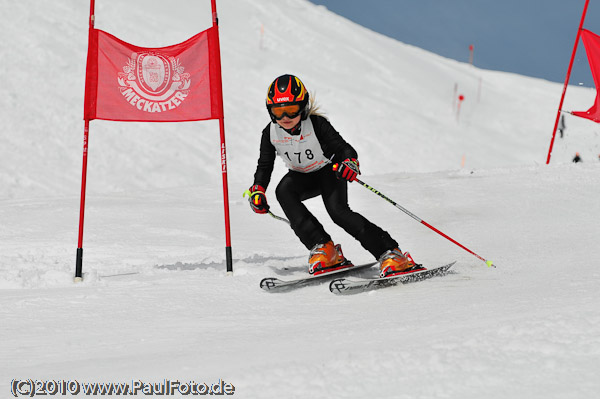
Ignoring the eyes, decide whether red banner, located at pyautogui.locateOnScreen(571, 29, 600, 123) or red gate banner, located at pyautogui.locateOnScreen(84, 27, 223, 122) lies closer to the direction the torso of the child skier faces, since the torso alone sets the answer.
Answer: the red gate banner

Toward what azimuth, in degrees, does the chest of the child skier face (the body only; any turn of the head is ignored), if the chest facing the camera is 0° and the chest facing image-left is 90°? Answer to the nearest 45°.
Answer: approximately 45°

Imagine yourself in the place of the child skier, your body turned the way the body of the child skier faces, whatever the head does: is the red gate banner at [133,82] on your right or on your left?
on your right

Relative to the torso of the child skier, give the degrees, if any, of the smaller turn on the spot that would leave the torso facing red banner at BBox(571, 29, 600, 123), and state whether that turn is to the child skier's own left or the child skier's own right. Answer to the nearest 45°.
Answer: approximately 180°

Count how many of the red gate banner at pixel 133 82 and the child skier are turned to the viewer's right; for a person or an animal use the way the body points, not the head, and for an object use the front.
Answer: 0

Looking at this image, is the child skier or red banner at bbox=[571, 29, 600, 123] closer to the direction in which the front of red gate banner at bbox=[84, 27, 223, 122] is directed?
the child skier

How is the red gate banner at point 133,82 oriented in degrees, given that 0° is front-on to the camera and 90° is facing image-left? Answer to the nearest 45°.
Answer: approximately 0°

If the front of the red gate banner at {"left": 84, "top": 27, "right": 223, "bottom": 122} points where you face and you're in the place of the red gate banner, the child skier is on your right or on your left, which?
on your left

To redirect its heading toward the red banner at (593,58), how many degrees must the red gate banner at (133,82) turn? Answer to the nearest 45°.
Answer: approximately 135° to its left
